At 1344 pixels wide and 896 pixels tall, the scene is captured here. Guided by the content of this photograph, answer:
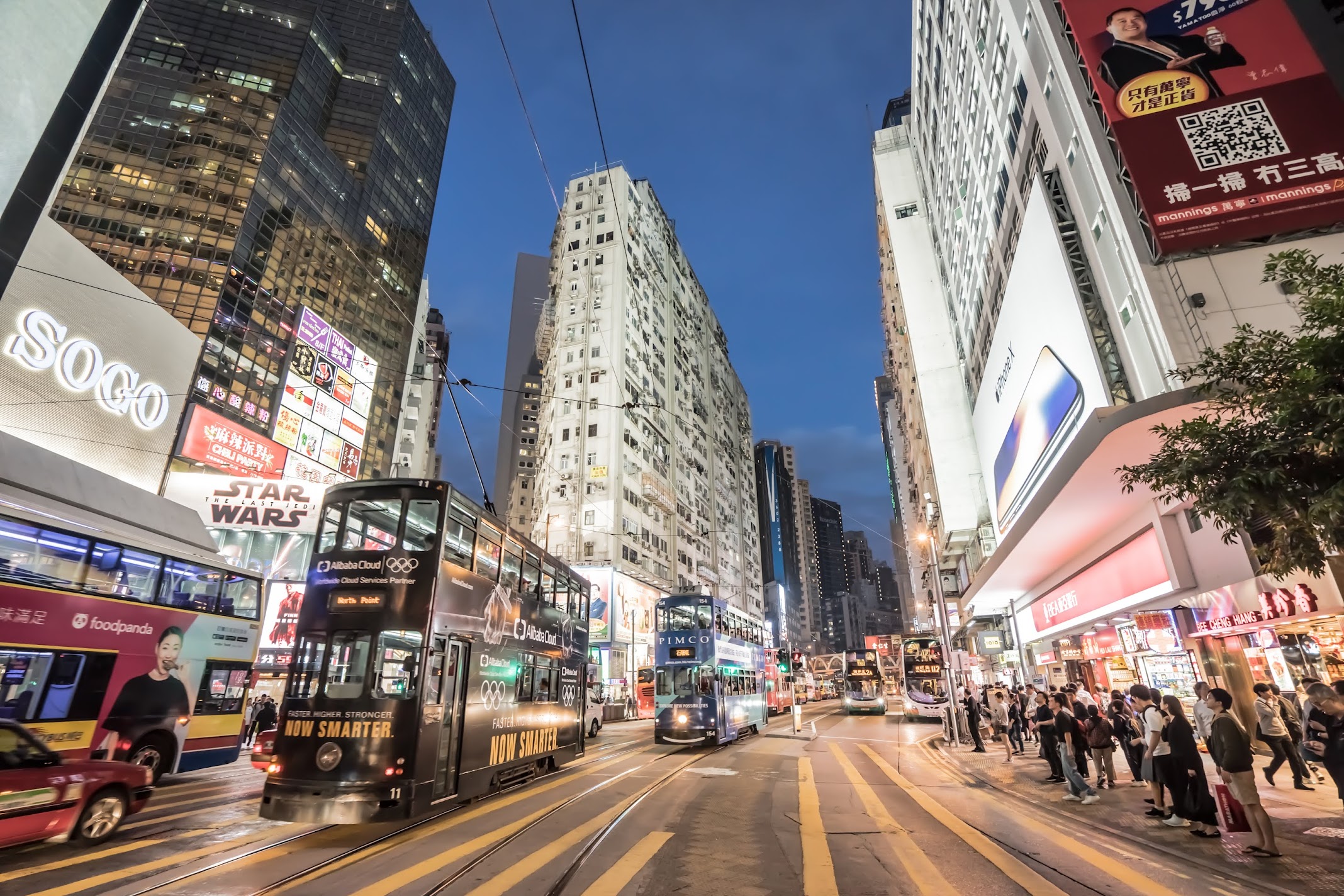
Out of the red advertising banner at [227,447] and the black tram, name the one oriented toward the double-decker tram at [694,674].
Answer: the red advertising banner

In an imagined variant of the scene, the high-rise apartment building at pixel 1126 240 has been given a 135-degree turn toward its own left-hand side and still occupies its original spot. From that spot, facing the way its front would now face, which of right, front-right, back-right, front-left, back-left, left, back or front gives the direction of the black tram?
back-right

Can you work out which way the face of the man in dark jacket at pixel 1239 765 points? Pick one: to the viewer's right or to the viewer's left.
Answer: to the viewer's left

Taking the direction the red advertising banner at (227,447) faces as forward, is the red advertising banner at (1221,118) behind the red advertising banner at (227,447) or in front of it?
in front

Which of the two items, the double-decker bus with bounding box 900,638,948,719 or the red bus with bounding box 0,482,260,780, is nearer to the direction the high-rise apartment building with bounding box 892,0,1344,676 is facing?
the red bus

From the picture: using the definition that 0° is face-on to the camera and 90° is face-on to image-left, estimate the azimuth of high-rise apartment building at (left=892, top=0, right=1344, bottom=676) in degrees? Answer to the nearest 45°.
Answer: approximately 45°

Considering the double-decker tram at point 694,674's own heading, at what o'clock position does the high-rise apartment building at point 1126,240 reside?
The high-rise apartment building is roughly at 9 o'clock from the double-decker tram.

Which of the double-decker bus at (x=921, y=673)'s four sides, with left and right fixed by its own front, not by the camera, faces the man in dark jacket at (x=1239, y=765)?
front

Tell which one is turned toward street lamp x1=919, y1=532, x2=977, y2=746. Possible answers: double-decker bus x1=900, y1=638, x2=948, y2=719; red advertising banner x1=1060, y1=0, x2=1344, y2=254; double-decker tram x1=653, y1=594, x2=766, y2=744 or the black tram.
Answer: the double-decker bus

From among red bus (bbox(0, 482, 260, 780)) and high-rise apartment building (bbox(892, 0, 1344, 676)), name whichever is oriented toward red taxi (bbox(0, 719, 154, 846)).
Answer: the high-rise apartment building

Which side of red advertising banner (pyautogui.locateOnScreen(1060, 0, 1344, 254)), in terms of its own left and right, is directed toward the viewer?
front

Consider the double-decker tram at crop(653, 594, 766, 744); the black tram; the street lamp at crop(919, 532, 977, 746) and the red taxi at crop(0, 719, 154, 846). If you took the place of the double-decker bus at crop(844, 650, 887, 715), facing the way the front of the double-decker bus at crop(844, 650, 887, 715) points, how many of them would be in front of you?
4

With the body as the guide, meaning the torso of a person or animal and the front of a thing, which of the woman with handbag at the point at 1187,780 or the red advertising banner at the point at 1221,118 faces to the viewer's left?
the woman with handbag

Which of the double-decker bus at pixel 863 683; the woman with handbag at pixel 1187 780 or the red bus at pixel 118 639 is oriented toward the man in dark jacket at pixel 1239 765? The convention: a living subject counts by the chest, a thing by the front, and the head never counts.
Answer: the double-decker bus

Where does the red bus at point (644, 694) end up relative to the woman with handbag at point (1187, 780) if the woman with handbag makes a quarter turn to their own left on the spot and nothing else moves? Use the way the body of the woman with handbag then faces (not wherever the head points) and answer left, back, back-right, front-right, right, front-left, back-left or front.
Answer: back-right

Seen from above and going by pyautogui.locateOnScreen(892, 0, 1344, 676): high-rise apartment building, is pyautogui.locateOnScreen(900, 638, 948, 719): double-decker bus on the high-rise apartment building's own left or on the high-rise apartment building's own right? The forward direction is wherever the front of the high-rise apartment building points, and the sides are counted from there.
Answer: on the high-rise apartment building's own right

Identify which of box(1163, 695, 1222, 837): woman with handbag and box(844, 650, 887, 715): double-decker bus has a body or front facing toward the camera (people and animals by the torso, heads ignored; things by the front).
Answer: the double-decker bus

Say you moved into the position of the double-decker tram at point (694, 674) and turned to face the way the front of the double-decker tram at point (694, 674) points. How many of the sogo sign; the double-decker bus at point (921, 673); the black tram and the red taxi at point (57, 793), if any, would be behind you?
1
